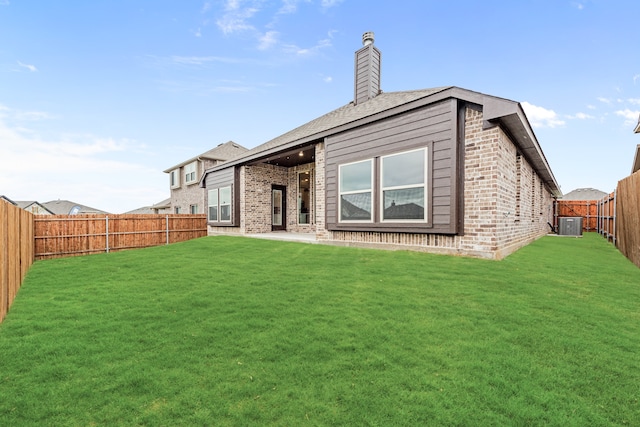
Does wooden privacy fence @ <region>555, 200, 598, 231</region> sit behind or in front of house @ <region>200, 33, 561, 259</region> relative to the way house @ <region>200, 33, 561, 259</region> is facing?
in front

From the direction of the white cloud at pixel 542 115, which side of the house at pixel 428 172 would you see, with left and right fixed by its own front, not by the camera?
front

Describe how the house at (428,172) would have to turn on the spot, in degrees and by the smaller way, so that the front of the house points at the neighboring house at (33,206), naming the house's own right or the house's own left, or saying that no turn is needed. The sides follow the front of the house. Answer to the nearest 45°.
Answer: approximately 90° to the house's own left

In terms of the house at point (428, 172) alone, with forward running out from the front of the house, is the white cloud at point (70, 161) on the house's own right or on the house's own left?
on the house's own left

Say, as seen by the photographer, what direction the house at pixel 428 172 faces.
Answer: facing away from the viewer and to the right of the viewer

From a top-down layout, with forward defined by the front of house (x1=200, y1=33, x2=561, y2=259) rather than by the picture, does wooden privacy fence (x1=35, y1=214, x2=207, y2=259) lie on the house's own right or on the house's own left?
on the house's own left
